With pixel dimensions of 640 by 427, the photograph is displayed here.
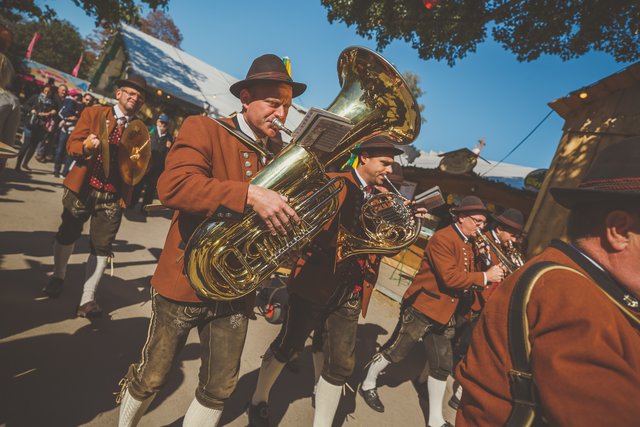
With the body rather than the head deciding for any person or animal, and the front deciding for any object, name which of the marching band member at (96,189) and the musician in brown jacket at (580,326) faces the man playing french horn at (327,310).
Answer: the marching band member

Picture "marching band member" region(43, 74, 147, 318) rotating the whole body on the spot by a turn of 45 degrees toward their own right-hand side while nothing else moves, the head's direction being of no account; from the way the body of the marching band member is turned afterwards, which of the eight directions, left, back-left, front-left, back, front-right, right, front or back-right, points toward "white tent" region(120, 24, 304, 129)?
back

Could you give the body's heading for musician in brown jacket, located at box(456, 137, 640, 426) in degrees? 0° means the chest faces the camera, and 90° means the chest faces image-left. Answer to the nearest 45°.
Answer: approximately 270°

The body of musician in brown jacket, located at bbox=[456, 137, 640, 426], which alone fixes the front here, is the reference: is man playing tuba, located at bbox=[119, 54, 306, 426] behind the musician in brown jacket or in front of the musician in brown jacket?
behind

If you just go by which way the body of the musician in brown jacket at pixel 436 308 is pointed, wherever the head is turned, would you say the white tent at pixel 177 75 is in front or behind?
behind

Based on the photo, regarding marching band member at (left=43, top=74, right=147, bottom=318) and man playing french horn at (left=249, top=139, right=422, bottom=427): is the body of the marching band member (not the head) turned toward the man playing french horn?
yes

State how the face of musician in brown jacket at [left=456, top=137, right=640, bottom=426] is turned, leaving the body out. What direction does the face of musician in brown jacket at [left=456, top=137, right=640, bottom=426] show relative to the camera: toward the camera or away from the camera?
away from the camera
